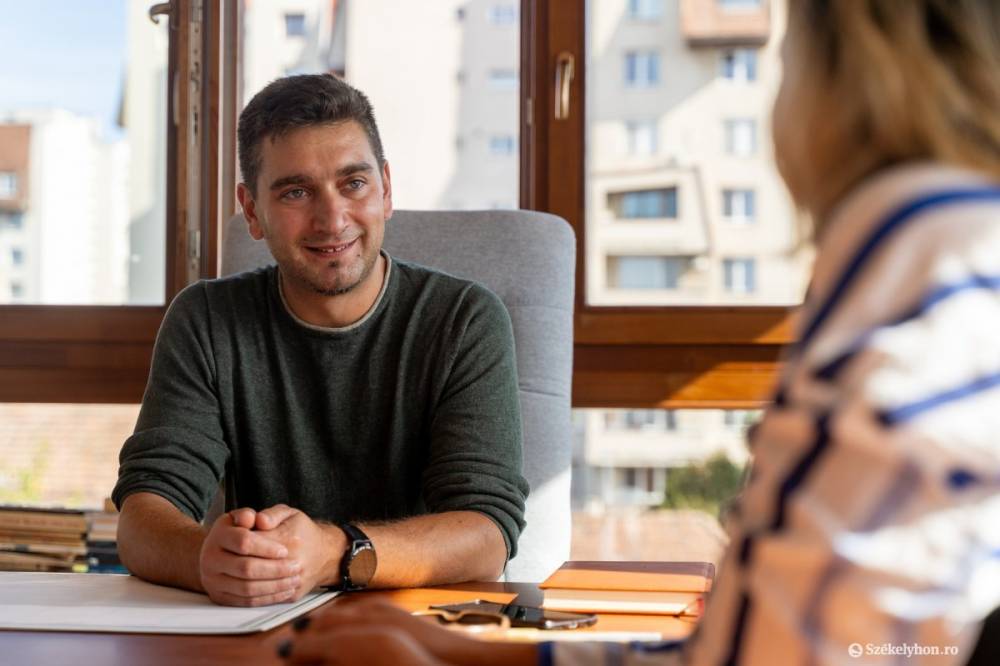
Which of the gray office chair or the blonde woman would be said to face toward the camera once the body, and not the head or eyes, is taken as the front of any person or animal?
the gray office chair

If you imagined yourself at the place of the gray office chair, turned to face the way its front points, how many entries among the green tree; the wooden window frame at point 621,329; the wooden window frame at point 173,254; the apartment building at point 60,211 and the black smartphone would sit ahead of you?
1

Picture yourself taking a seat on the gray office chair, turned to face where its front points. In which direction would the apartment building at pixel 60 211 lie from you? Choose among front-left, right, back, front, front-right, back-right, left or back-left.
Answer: back-right

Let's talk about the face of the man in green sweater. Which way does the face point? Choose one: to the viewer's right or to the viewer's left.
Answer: to the viewer's right

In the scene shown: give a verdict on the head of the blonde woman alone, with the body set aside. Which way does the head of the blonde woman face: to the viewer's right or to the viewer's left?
to the viewer's left

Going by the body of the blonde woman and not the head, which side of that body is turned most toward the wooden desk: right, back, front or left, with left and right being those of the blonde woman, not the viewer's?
front

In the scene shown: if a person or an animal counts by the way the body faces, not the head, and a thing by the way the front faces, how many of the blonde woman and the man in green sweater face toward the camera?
1

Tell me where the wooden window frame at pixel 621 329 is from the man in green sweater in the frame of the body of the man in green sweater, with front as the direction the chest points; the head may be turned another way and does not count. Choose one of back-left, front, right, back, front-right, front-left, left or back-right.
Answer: back-left

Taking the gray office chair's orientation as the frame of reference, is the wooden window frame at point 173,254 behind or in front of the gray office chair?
behind

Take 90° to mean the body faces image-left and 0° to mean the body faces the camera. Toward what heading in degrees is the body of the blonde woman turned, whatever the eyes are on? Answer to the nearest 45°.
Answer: approximately 135°

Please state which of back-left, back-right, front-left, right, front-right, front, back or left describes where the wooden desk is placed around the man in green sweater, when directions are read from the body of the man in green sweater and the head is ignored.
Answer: front

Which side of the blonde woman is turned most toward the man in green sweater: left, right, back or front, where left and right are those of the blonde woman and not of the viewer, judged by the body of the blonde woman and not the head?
front

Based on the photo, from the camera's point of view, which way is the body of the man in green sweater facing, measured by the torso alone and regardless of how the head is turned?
toward the camera

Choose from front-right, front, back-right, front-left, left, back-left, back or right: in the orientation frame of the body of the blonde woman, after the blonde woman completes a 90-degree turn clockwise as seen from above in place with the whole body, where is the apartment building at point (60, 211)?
left

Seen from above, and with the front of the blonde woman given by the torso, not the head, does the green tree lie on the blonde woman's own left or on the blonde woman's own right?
on the blonde woman's own right

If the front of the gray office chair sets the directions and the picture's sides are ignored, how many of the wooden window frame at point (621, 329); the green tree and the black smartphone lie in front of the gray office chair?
1
